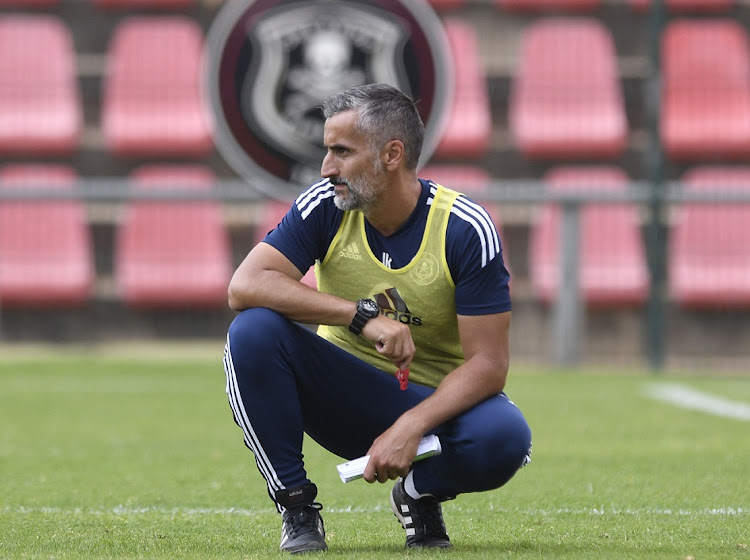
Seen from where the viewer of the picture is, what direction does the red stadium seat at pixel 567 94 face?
facing the viewer

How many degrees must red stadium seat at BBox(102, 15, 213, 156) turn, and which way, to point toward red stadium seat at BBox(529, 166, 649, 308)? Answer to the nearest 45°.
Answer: approximately 45° to its left

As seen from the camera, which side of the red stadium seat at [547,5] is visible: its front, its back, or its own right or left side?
front

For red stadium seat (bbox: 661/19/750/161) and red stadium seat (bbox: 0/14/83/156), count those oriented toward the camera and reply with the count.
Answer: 2

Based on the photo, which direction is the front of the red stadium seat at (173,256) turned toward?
toward the camera

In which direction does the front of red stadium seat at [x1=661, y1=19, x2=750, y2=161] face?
toward the camera

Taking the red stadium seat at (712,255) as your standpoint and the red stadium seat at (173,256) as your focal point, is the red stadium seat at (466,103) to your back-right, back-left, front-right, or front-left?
front-right

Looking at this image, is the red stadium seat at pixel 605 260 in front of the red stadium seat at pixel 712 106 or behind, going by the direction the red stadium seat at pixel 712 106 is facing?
in front
